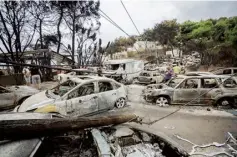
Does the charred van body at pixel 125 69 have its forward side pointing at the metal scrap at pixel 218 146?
no

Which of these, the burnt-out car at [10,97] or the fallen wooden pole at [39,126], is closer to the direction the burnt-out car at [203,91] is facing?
the burnt-out car

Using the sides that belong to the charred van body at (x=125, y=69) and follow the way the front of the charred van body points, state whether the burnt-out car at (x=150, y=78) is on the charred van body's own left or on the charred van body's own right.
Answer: on the charred van body's own left

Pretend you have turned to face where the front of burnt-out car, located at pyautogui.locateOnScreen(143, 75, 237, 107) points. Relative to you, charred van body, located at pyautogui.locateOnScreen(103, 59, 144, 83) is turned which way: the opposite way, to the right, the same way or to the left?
to the left

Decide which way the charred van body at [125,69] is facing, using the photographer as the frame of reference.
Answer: facing the viewer and to the left of the viewer

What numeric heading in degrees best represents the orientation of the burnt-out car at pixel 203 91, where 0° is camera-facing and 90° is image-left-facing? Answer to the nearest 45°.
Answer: approximately 90°

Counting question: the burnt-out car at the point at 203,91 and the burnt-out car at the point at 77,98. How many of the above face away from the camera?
0

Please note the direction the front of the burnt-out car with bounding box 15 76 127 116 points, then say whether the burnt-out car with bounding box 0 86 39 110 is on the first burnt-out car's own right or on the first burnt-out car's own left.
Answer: on the first burnt-out car's own right

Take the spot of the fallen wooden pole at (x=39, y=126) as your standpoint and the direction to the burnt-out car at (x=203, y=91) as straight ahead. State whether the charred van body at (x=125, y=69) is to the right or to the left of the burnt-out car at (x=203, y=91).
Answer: left

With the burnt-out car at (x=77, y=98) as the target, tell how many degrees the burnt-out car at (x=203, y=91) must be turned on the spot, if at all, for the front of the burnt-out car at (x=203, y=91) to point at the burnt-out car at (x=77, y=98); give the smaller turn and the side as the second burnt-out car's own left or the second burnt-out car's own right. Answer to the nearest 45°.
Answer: approximately 45° to the second burnt-out car's own left

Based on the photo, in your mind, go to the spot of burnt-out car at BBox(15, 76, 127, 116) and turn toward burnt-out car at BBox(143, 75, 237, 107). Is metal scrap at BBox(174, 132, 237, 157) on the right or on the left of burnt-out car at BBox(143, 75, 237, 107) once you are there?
right

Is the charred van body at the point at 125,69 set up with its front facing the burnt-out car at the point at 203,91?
no

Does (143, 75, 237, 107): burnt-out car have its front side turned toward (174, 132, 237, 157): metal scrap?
no
